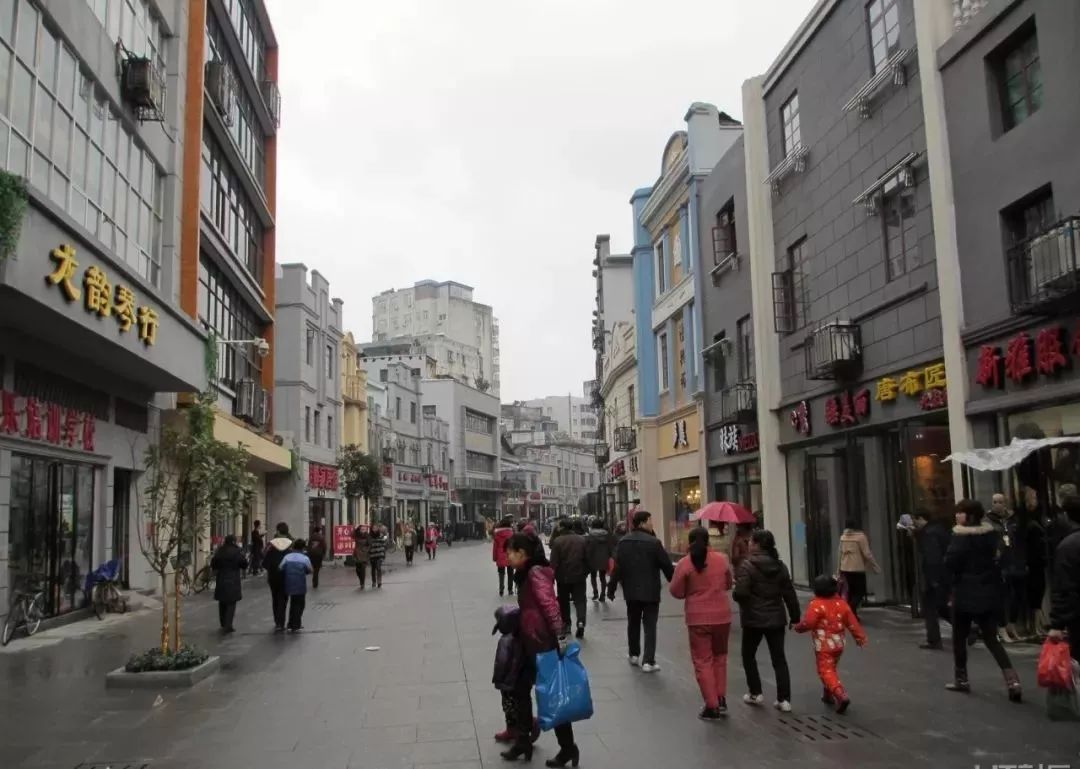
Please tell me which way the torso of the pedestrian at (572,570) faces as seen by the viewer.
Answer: away from the camera

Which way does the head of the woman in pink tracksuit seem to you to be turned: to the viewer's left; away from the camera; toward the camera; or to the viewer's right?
away from the camera

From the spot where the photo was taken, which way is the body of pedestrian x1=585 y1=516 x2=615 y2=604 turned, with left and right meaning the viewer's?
facing away from the viewer

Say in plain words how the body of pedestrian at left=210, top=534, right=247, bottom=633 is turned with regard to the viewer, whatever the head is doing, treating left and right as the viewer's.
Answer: facing away from the viewer

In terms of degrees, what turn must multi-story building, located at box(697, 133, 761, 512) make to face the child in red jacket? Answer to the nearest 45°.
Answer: approximately 45° to its left

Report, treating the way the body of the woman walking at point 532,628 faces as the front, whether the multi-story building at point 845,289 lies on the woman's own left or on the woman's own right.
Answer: on the woman's own right

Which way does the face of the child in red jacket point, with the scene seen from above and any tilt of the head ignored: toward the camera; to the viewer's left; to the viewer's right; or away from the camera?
away from the camera

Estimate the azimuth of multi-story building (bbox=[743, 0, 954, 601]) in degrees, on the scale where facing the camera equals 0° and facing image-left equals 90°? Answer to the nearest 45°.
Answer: approximately 45°
